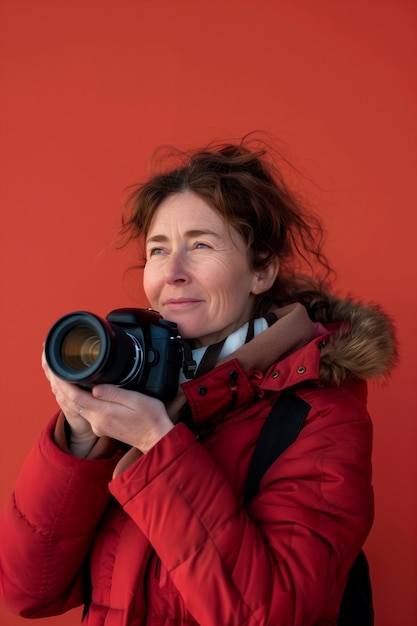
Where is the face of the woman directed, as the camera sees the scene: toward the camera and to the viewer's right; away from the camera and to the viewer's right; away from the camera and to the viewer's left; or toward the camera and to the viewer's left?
toward the camera and to the viewer's left

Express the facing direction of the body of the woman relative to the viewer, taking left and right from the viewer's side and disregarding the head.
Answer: facing the viewer and to the left of the viewer
